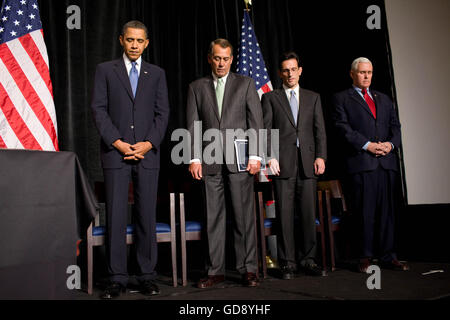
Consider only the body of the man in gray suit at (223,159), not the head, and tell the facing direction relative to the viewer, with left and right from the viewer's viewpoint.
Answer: facing the viewer

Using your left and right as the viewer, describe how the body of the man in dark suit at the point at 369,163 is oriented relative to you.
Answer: facing the viewer and to the right of the viewer

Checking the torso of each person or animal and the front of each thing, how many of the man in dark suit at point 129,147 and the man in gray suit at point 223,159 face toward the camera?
2

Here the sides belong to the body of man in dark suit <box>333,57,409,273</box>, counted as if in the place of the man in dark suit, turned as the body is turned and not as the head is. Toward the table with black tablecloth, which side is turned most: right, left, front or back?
right

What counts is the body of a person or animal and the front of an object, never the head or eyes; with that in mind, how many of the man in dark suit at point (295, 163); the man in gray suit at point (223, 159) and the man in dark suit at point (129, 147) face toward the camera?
3

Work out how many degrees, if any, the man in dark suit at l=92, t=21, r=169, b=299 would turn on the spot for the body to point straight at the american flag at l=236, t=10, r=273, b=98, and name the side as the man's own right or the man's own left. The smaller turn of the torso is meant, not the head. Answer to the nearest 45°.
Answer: approximately 135° to the man's own left

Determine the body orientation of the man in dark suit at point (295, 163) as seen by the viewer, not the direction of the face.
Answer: toward the camera

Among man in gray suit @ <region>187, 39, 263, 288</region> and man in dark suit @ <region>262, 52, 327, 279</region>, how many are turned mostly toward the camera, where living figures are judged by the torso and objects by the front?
2

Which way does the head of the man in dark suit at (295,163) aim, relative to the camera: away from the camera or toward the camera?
toward the camera

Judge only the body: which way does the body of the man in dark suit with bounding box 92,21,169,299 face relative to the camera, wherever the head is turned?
toward the camera

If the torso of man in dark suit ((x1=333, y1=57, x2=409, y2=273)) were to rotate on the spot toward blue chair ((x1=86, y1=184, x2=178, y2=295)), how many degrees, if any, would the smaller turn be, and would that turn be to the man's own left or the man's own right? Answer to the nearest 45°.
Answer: approximately 90° to the man's own right

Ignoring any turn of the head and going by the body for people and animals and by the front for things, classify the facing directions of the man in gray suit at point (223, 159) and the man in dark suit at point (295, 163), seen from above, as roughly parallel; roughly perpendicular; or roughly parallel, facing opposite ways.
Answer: roughly parallel

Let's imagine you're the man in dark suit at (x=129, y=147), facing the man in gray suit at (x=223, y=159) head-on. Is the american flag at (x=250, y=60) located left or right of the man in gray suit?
left
